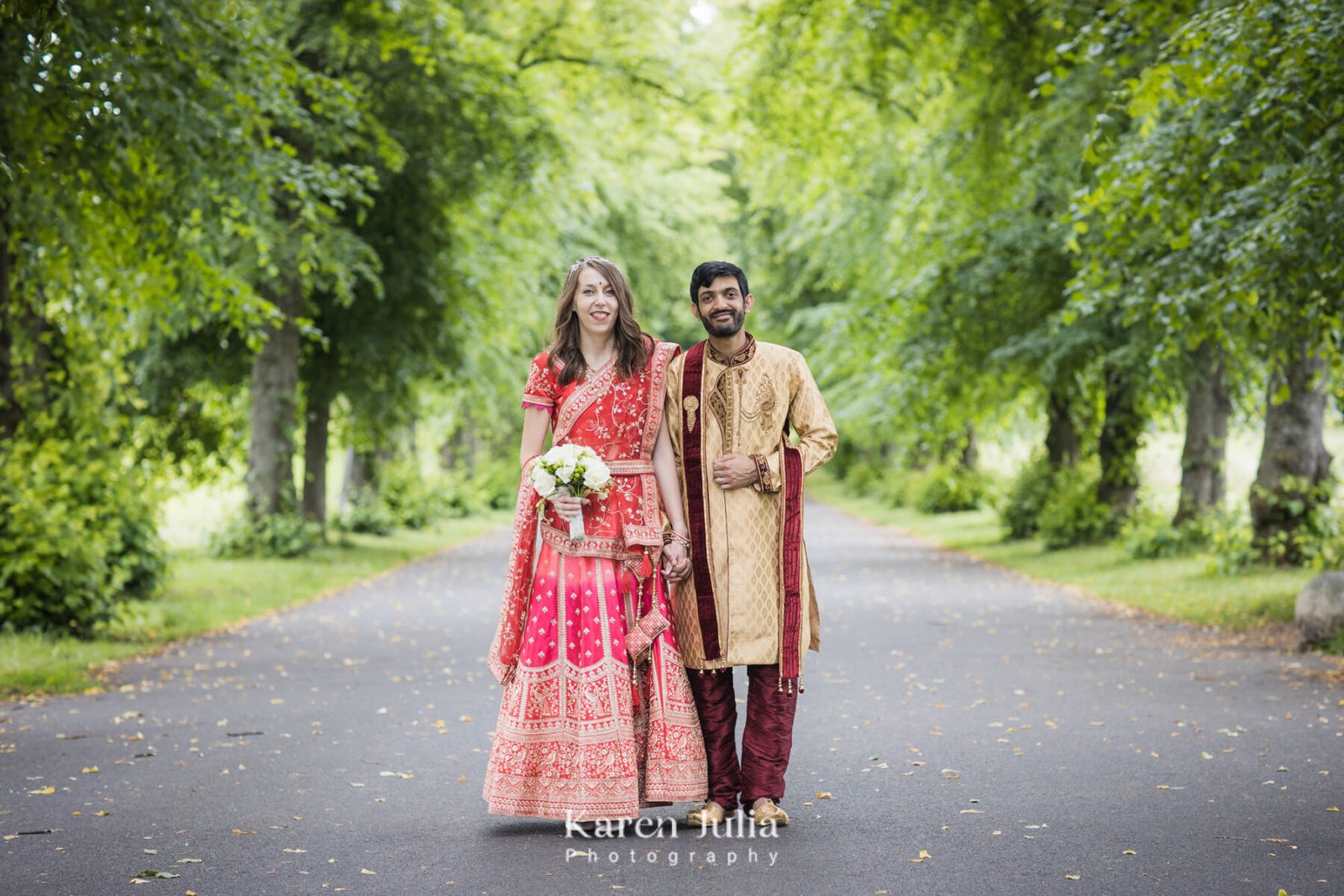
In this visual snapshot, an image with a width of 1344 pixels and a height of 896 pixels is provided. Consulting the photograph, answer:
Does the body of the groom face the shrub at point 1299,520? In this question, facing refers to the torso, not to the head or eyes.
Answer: no

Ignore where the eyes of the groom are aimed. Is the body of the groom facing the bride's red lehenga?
no

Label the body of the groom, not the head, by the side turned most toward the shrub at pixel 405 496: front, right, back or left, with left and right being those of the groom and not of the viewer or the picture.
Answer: back

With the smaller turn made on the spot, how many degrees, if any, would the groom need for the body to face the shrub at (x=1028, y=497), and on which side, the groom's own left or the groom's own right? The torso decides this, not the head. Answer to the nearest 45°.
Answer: approximately 180°

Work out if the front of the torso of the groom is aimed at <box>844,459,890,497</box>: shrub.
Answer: no

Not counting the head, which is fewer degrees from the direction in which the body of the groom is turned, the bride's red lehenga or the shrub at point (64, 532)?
the bride's red lehenga

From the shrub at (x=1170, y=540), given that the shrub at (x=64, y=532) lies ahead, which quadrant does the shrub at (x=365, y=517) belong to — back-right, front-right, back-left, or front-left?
front-right

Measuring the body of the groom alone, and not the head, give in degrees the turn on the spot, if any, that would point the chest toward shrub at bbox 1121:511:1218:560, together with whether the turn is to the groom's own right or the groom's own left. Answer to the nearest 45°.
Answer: approximately 180°

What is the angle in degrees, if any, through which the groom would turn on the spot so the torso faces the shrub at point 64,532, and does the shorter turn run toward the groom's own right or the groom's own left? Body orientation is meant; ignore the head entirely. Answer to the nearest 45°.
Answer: approximately 135° to the groom's own right

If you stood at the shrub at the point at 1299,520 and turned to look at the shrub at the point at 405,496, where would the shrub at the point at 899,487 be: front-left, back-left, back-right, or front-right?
front-right

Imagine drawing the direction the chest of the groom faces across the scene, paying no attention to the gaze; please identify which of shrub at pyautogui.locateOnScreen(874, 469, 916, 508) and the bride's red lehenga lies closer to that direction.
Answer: the bride's red lehenga

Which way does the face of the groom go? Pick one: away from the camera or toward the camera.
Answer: toward the camera

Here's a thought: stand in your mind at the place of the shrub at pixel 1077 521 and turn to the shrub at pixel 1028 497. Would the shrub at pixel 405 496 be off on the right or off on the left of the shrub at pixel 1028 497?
left

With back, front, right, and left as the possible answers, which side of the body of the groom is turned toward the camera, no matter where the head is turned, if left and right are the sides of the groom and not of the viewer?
front

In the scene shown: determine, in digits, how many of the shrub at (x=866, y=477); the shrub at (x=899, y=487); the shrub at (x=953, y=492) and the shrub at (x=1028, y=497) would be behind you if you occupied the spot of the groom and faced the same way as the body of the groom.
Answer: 4
